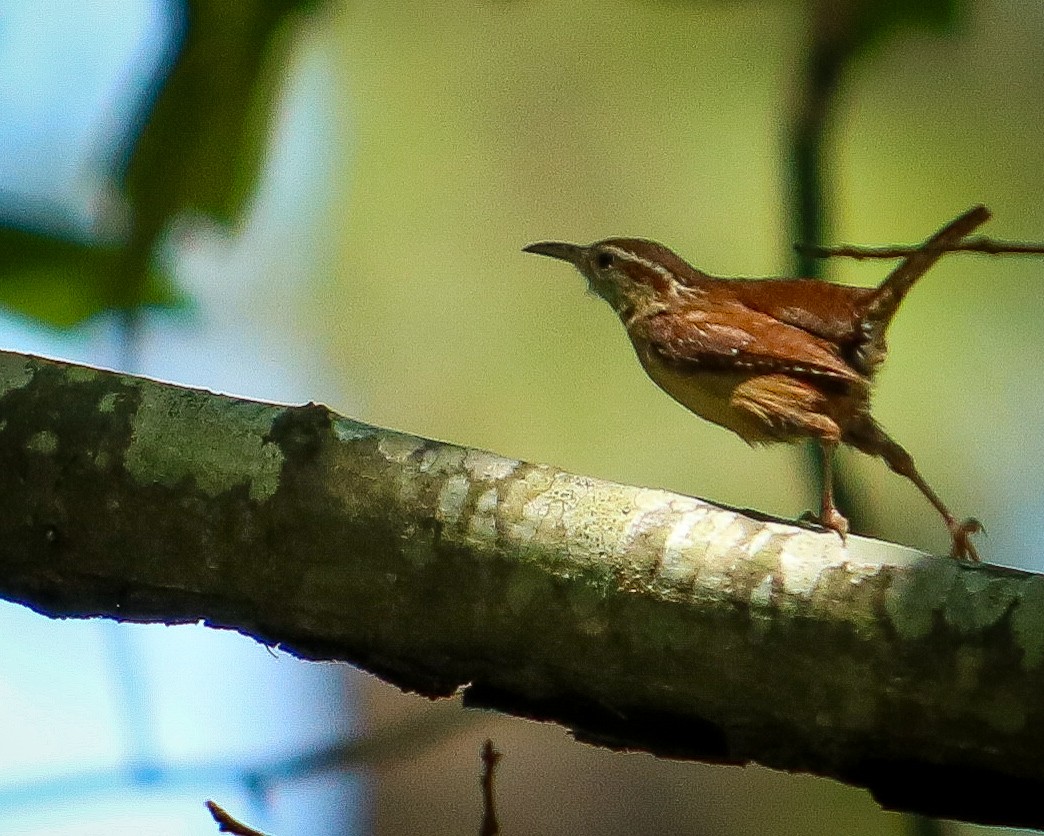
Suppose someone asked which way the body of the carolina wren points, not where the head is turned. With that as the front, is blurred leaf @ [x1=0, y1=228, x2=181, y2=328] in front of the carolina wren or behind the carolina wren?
in front

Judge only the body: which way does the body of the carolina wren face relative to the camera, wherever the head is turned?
to the viewer's left

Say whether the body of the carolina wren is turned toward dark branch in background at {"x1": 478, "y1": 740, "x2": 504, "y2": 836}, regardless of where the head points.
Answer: no
